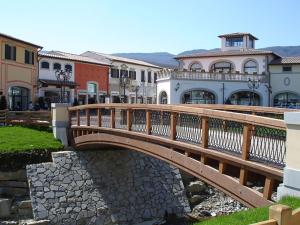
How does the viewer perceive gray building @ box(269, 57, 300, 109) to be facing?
facing the viewer

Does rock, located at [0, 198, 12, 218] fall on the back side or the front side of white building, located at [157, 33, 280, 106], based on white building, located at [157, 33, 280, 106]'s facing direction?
on the front side

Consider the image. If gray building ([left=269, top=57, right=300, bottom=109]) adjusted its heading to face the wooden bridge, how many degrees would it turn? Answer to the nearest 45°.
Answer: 0° — it already faces it

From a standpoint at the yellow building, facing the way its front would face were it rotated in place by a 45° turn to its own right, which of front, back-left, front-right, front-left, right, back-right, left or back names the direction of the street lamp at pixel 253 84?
left

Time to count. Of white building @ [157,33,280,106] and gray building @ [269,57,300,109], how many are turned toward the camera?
2

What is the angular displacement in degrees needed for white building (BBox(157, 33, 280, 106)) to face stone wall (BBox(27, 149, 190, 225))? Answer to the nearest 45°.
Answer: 0° — it already faces it

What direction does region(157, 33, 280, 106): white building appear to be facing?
toward the camera

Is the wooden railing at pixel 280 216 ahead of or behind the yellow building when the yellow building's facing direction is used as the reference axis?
ahead

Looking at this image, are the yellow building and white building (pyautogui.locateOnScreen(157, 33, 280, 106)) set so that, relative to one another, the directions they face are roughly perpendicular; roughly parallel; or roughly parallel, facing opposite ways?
roughly perpendicular

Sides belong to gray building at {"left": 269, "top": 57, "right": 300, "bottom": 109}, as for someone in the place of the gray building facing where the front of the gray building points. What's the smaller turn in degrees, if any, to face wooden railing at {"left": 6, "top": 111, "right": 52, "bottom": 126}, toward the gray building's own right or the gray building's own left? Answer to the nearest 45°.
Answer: approximately 45° to the gray building's own right

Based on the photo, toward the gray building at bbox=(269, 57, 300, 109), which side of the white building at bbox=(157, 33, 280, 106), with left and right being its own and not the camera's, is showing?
left

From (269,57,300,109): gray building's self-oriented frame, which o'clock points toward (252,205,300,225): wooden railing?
The wooden railing is roughly at 12 o'clock from the gray building.

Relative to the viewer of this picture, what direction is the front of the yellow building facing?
facing the viewer and to the right of the viewer

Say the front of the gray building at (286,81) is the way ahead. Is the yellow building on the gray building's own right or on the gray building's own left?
on the gray building's own right
